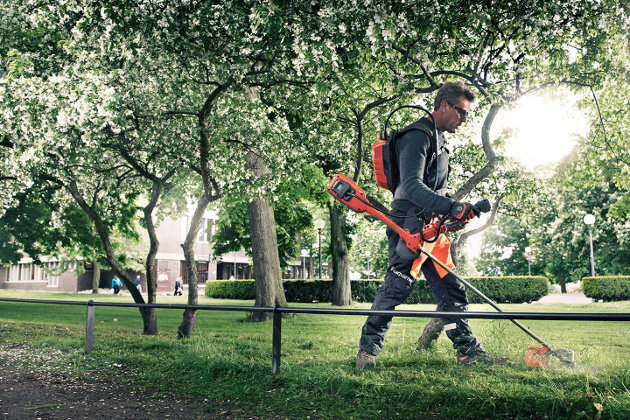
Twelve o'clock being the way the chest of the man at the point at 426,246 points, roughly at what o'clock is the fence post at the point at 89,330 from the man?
The fence post is roughly at 7 o'clock from the man.

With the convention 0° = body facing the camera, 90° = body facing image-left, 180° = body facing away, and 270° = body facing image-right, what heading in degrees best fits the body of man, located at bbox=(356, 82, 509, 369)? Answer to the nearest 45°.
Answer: approximately 270°

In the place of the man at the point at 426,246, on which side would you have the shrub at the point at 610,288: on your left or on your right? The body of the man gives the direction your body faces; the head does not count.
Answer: on your left

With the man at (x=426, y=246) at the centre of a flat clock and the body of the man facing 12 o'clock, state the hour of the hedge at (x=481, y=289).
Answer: The hedge is roughly at 9 o'clock from the man.

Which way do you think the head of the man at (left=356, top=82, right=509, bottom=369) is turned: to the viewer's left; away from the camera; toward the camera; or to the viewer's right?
to the viewer's right
